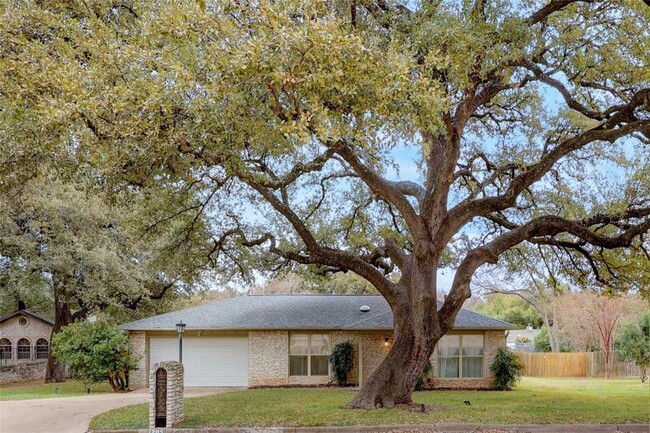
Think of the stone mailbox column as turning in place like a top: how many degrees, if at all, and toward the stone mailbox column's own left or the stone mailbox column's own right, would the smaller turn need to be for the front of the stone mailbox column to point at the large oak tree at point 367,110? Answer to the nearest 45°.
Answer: approximately 90° to the stone mailbox column's own left

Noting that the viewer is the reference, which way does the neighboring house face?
facing the viewer

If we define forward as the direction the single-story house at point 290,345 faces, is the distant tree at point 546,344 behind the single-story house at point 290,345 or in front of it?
behind

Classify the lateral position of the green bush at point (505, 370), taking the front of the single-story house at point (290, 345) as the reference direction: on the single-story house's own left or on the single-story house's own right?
on the single-story house's own left

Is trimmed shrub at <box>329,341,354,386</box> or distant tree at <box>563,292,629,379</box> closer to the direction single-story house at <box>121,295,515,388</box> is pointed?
the trimmed shrub

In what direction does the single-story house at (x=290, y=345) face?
toward the camera

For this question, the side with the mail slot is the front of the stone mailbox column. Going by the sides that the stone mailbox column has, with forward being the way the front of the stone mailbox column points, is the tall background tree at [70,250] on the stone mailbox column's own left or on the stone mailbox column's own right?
on the stone mailbox column's own right

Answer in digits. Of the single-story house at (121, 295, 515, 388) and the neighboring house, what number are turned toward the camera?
2

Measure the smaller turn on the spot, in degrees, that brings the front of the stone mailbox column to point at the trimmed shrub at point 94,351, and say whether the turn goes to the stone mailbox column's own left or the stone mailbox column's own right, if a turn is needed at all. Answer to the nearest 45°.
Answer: approximately 135° to the stone mailbox column's own right

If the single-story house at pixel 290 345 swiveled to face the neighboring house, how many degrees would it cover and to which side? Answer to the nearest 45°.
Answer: approximately 135° to its right
